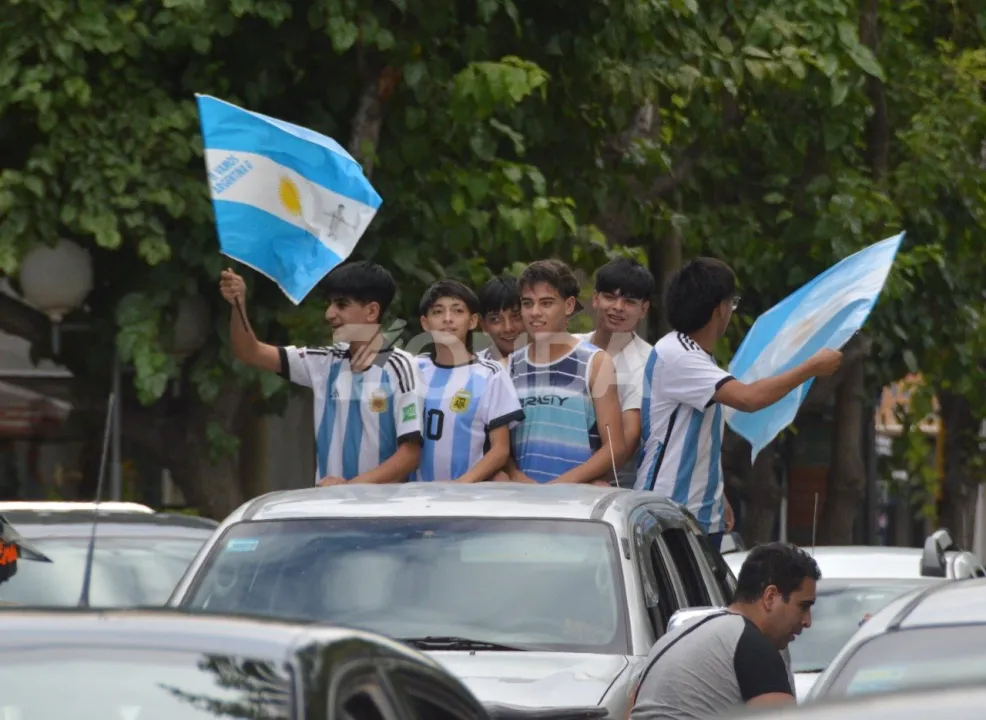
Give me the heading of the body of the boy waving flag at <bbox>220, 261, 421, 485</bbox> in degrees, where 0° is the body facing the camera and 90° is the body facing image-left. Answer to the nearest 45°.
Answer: approximately 45°

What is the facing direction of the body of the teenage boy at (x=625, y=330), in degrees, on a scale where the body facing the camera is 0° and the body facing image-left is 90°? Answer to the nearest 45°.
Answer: approximately 0°

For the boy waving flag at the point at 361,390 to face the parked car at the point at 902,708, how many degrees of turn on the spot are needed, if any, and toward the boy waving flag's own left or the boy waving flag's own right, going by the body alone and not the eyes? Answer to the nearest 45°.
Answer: approximately 45° to the boy waving flag's own left

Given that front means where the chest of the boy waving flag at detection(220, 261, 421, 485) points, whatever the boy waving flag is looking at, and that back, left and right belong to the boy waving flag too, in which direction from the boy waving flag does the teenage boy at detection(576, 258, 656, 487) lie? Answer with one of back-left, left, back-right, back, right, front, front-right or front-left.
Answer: back-left

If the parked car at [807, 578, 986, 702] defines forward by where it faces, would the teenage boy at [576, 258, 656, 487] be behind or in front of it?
behind

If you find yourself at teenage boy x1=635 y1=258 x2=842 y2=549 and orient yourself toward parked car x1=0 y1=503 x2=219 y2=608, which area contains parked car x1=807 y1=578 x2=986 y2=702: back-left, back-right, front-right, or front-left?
back-left

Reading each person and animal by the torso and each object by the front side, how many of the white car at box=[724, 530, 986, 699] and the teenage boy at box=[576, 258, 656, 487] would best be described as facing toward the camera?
2
